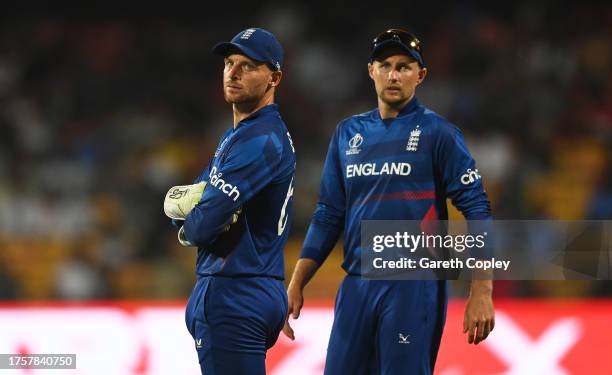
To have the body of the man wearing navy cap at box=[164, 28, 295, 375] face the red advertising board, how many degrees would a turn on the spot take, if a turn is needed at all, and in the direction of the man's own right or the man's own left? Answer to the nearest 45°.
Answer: approximately 90° to the man's own right

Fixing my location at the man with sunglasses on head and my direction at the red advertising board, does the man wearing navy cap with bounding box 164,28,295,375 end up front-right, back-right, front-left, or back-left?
back-left

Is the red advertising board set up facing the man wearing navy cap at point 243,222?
yes

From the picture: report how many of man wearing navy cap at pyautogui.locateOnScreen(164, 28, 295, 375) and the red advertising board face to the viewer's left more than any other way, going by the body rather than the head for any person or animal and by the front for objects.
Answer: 1

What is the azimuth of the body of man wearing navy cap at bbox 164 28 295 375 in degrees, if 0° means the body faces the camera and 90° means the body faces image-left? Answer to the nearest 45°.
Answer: approximately 90°

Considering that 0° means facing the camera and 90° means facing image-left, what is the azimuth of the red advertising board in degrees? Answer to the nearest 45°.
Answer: approximately 0°

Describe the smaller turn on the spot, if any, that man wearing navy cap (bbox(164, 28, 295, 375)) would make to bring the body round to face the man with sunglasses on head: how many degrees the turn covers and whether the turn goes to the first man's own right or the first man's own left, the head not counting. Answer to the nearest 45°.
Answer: approximately 135° to the first man's own right

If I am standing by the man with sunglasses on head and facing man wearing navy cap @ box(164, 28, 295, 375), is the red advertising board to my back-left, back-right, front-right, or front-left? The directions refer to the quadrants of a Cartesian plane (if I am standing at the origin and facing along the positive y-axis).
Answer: back-right
